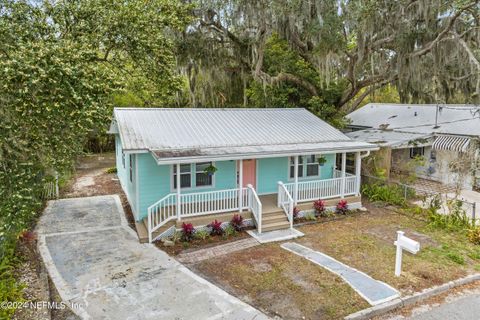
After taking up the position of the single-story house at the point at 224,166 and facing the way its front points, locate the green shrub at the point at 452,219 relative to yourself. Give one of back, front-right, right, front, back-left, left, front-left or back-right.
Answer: left

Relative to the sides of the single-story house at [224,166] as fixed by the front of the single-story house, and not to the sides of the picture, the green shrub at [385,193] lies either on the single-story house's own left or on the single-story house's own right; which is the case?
on the single-story house's own left

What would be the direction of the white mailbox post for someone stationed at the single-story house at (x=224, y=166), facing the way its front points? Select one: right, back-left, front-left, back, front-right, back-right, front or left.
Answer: front-left

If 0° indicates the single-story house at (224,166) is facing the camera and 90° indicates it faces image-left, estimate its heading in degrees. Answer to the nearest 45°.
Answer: approximately 0°

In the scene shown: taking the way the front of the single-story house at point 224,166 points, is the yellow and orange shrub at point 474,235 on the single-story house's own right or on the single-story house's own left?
on the single-story house's own left

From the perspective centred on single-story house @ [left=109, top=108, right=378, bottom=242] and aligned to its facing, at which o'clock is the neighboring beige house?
The neighboring beige house is roughly at 8 o'clock from the single-story house.

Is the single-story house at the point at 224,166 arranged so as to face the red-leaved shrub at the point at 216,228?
yes

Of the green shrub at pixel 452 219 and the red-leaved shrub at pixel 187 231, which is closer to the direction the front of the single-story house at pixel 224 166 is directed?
the red-leaved shrub
